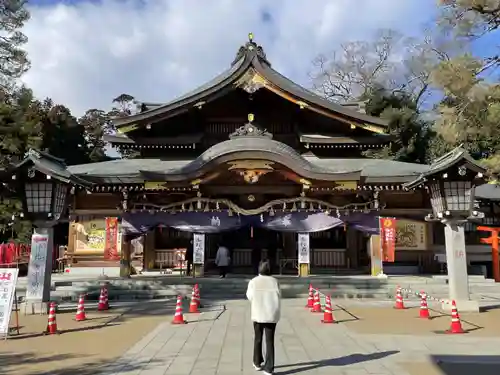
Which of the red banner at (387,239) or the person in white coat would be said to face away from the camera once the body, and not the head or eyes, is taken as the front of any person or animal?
the person in white coat

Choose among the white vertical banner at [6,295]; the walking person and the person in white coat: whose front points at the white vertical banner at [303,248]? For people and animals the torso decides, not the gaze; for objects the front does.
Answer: the person in white coat

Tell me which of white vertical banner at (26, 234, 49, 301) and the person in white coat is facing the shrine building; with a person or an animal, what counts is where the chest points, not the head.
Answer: the person in white coat

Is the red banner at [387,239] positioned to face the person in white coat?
yes

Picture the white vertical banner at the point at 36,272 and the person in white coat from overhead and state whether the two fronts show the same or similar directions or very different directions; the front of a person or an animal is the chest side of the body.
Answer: very different directions

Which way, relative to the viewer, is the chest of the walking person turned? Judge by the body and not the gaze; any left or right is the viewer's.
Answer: facing away from the viewer

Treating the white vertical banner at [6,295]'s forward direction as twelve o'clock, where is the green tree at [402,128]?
The green tree is roughly at 8 o'clock from the white vertical banner.

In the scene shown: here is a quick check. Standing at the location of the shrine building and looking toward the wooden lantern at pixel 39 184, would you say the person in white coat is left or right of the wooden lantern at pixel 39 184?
left

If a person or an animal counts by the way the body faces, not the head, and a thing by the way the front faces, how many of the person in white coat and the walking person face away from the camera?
2

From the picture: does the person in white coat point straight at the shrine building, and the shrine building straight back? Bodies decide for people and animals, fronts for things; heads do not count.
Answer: yes

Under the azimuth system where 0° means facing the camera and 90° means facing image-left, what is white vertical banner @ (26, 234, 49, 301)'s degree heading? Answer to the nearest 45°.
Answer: approximately 0°
